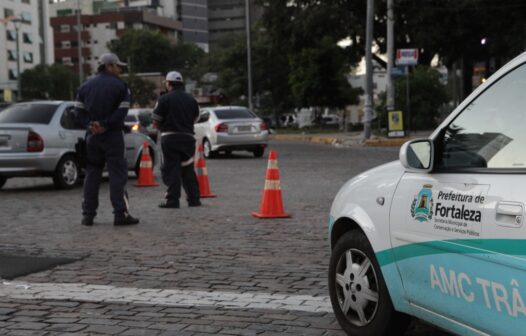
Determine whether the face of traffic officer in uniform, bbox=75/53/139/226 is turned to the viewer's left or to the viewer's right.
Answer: to the viewer's right

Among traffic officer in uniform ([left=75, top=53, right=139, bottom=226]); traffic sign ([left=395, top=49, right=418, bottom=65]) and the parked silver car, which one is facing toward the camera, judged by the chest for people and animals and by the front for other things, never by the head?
the traffic sign

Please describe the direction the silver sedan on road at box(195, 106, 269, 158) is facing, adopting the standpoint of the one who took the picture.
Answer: facing away from the viewer and to the left of the viewer

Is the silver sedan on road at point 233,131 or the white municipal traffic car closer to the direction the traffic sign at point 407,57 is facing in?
the white municipal traffic car

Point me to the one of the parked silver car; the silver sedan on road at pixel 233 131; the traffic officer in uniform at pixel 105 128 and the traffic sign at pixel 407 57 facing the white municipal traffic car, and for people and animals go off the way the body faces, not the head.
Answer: the traffic sign

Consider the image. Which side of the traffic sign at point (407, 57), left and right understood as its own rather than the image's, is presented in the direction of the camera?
front

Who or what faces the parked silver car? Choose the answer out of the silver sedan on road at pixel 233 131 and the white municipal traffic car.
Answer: the white municipal traffic car

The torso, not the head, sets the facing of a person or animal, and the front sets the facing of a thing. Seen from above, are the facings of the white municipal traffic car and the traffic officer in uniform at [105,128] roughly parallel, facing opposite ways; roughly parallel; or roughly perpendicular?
roughly perpendicular

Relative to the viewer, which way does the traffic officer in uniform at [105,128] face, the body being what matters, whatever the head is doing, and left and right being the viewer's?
facing away from the viewer and to the right of the viewer

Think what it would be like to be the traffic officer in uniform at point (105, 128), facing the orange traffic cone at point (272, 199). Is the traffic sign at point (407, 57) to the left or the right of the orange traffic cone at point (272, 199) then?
left

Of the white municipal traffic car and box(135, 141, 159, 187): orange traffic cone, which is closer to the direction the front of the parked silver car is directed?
the orange traffic cone

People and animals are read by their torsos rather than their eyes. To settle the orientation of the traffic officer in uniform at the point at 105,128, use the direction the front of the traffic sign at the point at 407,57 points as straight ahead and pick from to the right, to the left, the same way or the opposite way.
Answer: the opposite way

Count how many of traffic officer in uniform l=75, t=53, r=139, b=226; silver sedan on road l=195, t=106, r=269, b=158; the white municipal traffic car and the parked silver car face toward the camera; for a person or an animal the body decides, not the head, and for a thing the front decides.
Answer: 0

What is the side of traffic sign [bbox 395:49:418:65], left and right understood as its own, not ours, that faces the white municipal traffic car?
front

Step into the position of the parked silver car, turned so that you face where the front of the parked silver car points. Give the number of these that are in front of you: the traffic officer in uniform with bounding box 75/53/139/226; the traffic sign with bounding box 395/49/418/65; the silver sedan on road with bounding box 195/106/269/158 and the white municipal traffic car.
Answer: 2

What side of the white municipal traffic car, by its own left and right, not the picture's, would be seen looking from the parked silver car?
front

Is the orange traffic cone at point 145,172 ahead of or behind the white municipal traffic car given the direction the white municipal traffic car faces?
ahead
